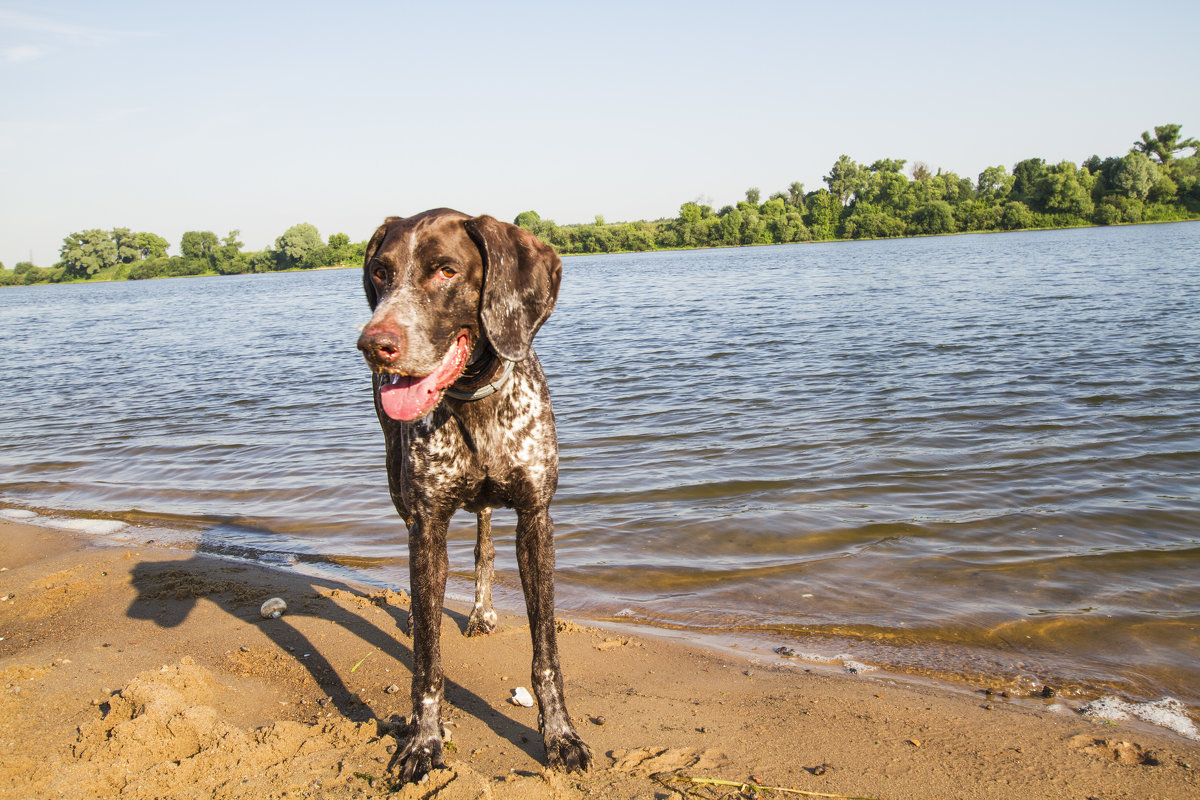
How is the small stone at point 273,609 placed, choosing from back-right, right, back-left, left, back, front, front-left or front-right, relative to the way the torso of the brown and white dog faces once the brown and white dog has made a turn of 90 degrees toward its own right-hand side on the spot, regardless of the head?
front-right

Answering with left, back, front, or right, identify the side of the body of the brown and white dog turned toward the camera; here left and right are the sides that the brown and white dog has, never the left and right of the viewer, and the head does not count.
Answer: front
